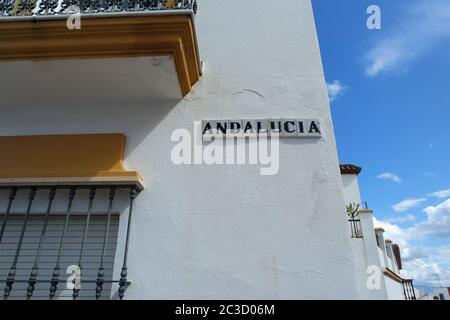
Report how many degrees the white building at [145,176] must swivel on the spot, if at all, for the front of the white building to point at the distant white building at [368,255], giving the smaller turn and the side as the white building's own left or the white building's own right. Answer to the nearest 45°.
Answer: approximately 135° to the white building's own left

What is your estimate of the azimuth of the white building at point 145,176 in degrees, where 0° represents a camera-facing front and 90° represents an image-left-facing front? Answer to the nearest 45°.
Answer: approximately 0°
